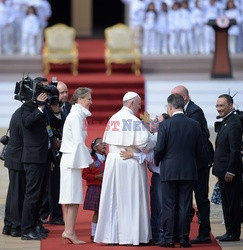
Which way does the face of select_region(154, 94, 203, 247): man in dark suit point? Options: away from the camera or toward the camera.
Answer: away from the camera

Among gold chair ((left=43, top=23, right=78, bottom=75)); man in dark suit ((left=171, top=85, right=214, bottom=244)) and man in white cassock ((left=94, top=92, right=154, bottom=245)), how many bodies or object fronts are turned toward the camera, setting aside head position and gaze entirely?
1

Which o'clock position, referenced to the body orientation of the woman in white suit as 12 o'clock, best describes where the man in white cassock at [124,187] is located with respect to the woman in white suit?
The man in white cassock is roughly at 12 o'clock from the woman in white suit.

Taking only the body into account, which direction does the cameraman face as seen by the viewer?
to the viewer's right

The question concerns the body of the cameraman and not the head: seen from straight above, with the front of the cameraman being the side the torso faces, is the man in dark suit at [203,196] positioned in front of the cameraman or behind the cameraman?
in front

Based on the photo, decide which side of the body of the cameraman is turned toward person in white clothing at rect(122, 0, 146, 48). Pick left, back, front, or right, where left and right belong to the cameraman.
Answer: left

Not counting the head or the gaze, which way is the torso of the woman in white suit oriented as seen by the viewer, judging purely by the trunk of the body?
to the viewer's right

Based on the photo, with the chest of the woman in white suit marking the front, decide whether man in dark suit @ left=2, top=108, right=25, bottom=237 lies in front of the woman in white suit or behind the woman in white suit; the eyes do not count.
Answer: behind

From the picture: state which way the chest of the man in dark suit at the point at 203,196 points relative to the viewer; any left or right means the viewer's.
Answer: facing to the left of the viewer
